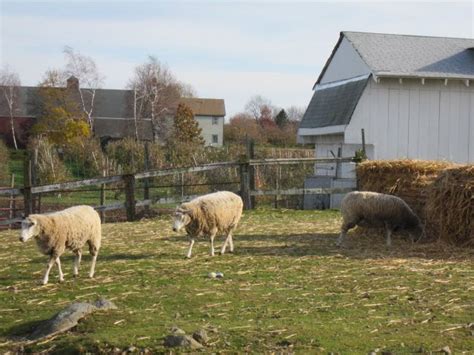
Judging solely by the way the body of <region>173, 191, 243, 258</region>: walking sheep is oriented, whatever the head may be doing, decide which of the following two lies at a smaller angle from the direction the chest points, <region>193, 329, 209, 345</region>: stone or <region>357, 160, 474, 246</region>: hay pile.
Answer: the stone

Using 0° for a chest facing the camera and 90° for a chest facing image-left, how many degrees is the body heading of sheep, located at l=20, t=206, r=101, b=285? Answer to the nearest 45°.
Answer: approximately 45°

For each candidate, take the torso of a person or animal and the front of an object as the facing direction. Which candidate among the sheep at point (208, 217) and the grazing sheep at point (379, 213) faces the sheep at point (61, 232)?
the sheep at point (208, 217)

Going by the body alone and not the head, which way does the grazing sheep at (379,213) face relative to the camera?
to the viewer's right

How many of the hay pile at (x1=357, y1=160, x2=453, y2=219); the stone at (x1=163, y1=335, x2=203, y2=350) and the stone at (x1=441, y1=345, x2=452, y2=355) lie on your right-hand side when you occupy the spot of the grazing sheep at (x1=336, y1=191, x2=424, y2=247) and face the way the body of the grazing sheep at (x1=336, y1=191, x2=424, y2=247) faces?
2

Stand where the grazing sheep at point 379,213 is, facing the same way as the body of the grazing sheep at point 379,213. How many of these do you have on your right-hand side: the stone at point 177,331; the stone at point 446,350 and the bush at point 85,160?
2

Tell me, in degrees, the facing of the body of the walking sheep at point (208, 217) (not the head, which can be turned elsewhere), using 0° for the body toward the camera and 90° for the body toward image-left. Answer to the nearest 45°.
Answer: approximately 45°

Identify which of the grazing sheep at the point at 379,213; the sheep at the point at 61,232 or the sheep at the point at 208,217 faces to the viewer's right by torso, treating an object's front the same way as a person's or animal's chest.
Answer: the grazing sheep at the point at 379,213

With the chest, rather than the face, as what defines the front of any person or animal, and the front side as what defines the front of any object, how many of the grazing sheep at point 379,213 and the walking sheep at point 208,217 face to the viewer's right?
1

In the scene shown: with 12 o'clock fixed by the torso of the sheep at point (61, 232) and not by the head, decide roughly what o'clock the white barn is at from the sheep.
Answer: The white barn is roughly at 6 o'clock from the sheep.

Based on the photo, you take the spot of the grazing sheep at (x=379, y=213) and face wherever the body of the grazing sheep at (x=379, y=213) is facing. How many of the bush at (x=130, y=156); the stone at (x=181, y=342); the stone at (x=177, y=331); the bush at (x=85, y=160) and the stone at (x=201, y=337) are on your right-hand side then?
3
